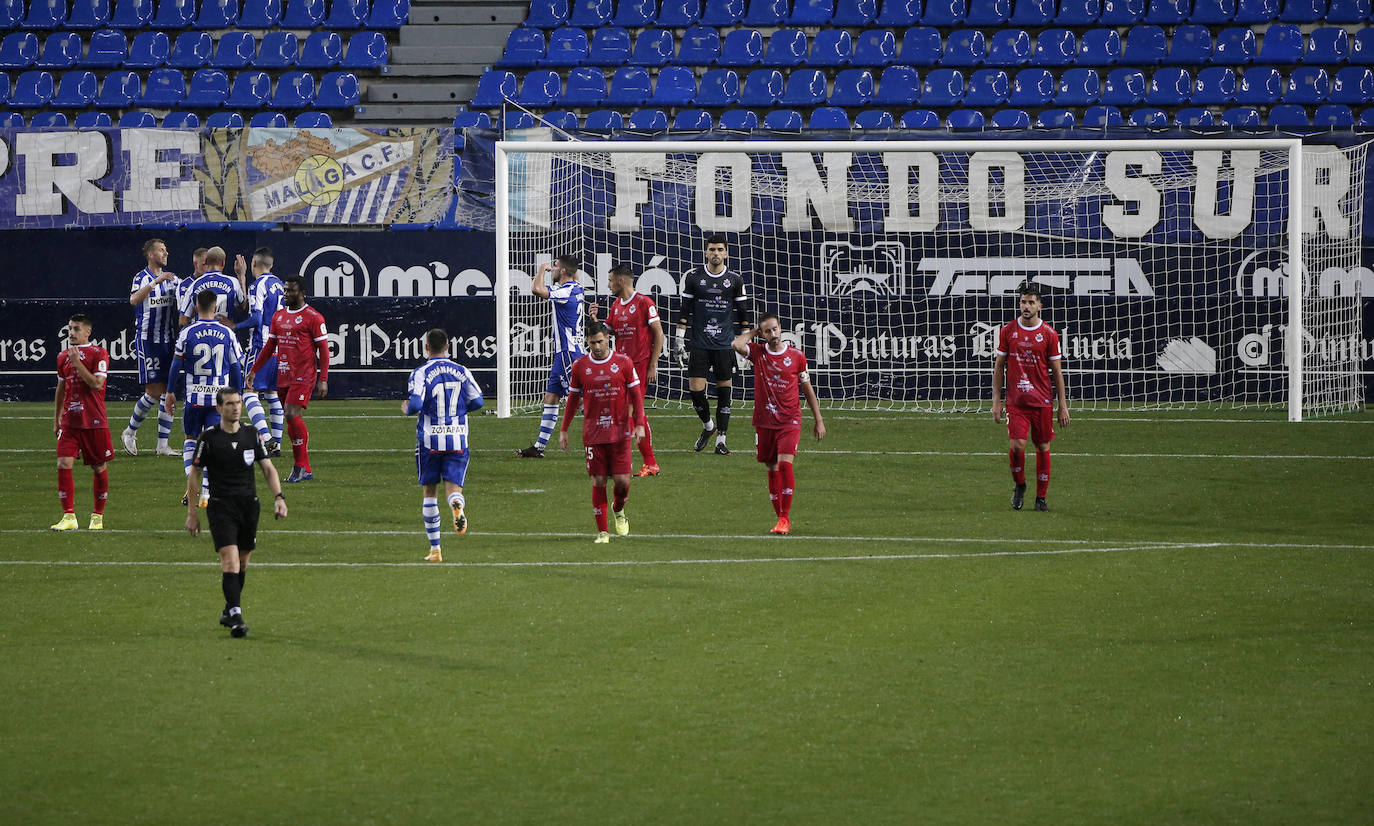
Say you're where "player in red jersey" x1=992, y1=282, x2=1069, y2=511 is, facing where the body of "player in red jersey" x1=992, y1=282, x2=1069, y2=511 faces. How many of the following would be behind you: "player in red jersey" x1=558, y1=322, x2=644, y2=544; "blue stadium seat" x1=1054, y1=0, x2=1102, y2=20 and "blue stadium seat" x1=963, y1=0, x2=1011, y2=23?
2

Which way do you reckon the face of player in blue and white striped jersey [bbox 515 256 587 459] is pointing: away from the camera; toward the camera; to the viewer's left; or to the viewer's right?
to the viewer's left

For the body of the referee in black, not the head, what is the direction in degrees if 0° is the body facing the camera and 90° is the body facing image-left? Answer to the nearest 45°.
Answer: approximately 0°

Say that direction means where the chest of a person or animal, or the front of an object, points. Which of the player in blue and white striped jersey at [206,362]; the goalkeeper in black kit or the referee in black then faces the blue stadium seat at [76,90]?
the player in blue and white striped jersey

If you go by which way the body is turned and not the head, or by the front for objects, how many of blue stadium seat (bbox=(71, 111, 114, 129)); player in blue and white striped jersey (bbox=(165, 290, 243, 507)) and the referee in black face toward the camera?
2

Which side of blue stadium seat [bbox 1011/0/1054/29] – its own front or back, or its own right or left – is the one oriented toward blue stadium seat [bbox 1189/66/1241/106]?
left

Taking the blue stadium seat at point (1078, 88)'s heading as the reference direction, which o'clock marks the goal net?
The goal net is roughly at 1 o'clock from the blue stadium seat.

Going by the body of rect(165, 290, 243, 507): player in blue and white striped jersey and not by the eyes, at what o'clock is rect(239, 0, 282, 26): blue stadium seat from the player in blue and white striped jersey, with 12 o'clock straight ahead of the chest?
The blue stadium seat is roughly at 12 o'clock from the player in blue and white striped jersey.

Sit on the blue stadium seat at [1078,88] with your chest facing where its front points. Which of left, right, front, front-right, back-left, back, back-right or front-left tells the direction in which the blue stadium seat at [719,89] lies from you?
right

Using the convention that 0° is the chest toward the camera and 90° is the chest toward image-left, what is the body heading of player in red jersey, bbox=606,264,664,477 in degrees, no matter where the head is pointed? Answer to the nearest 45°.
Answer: approximately 45°

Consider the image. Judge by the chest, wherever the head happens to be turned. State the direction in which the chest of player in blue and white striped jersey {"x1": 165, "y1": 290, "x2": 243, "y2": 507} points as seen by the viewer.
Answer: away from the camera

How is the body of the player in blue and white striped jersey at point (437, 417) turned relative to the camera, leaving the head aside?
away from the camera

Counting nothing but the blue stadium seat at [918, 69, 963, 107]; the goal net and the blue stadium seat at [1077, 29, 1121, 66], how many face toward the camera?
3

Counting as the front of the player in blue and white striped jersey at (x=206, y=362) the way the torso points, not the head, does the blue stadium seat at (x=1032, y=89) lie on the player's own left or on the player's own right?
on the player's own right

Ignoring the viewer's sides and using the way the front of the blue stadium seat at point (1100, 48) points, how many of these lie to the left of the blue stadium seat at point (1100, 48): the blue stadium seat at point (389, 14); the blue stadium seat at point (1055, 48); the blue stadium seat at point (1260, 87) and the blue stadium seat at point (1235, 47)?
2
